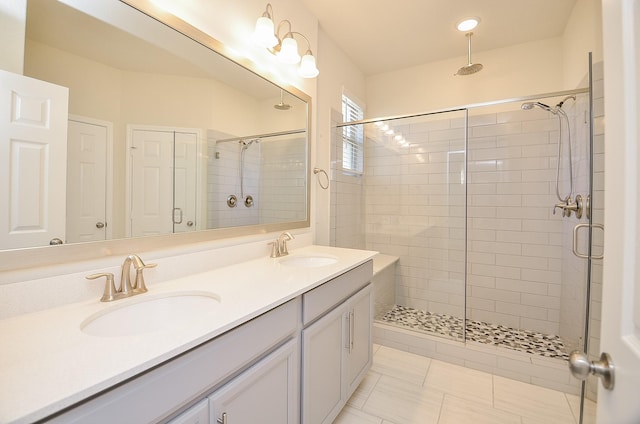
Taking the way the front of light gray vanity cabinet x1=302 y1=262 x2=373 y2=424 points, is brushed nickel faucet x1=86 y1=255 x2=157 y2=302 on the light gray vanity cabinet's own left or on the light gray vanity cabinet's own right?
on the light gray vanity cabinet's own right

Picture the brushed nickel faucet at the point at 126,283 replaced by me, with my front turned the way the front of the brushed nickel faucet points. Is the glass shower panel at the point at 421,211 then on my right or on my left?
on my left

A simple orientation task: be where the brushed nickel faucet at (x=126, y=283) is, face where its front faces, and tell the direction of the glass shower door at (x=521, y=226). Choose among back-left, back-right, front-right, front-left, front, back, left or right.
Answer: front-left

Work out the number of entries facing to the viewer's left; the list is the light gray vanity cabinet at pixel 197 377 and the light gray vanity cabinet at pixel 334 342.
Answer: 0

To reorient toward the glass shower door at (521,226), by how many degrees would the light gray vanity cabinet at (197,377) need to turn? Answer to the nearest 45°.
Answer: approximately 45° to its left

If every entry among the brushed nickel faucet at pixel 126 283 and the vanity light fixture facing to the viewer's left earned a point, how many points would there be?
0

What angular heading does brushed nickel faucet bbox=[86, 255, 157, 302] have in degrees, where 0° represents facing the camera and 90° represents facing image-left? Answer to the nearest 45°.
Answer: approximately 315°
